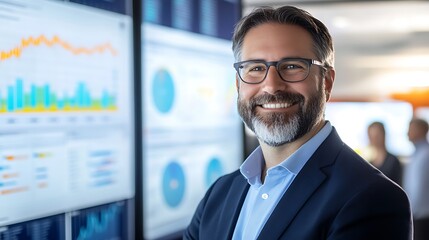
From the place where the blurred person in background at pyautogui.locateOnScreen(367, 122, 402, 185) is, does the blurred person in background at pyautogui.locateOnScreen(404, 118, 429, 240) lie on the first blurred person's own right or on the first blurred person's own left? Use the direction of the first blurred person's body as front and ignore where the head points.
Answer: on the first blurred person's own left

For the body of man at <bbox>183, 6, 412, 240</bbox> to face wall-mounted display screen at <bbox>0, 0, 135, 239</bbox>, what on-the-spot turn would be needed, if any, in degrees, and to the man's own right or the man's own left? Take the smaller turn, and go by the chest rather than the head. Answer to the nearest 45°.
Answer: approximately 45° to the man's own right

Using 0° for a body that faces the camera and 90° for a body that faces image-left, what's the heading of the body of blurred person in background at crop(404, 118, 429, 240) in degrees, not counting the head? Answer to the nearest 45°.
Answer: approximately 90°

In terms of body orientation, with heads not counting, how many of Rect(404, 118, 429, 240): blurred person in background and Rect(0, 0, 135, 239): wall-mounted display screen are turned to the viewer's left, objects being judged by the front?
1

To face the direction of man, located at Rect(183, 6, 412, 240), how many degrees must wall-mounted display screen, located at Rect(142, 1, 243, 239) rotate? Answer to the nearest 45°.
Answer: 0° — it already faces them
